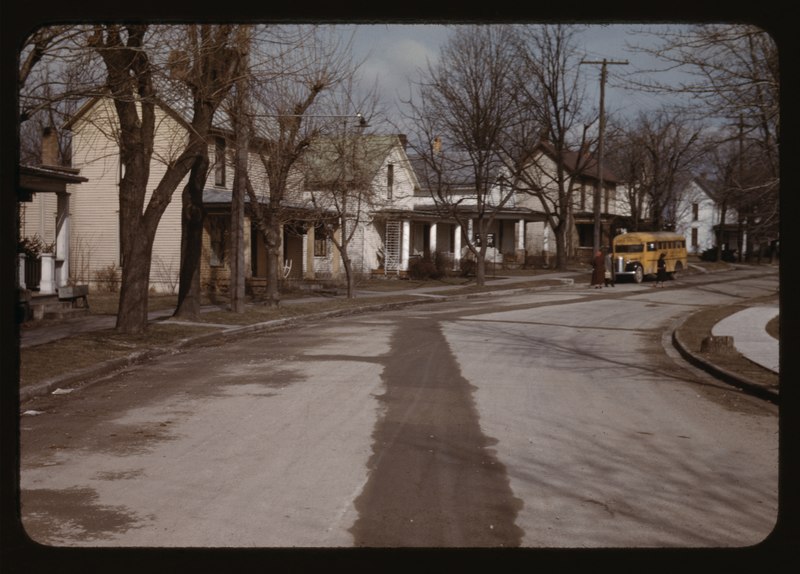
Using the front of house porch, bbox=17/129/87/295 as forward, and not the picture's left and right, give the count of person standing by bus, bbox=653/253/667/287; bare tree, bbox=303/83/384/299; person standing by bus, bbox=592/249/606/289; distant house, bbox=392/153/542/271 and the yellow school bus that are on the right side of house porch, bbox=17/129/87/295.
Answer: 0

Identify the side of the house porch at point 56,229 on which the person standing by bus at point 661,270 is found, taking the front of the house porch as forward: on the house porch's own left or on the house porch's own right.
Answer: on the house porch's own left

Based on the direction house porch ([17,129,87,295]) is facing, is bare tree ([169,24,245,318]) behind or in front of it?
in front

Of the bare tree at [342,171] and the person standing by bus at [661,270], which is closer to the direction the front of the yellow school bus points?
the bare tree

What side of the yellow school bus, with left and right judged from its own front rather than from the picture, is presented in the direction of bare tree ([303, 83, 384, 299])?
front

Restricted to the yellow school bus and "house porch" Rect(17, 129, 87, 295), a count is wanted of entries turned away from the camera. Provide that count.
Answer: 0

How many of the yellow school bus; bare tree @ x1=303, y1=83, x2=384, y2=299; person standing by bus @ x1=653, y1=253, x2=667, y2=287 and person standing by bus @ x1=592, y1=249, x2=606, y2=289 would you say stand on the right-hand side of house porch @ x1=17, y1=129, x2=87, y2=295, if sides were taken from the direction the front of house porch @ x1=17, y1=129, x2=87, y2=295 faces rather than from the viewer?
0

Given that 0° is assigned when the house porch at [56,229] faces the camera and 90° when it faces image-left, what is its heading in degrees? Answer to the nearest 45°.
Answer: approximately 315°

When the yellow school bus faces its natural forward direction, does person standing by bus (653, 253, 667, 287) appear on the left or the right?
on its left

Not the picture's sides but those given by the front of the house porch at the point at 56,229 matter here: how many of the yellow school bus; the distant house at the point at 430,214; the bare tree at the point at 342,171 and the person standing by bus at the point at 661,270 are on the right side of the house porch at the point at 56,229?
0

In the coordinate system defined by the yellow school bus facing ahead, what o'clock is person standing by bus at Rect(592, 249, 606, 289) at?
The person standing by bus is roughly at 11 o'clock from the yellow school bus.

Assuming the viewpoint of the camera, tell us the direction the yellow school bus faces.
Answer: facing the viewer and to the left of the viewer
